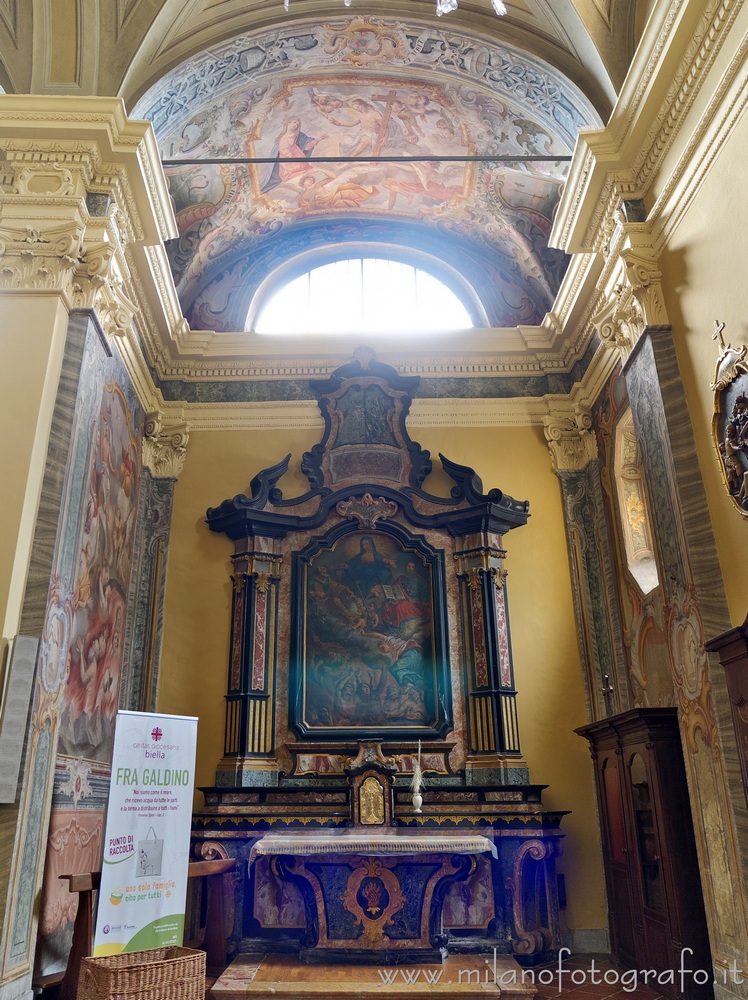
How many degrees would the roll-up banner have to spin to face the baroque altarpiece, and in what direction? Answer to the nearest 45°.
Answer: approximately 135° to its left

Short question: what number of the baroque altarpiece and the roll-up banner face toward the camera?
2

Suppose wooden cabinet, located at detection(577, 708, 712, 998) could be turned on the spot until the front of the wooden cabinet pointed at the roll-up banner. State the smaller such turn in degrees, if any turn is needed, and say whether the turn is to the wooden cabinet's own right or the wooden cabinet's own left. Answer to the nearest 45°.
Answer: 0° — it already faces it

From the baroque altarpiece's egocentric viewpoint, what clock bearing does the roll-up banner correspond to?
The roll-up banner is roughly at 1 o'clock from the baroque altarpiece.

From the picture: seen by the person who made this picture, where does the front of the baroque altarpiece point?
facing the viewer

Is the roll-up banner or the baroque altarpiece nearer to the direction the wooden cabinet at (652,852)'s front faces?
the roll-up banner

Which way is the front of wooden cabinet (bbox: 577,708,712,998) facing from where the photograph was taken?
facing the viewer and to the left of the viewer

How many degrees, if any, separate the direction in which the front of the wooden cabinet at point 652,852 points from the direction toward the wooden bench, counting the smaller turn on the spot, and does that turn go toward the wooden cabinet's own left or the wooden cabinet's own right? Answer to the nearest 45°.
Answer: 0° — it already faces it

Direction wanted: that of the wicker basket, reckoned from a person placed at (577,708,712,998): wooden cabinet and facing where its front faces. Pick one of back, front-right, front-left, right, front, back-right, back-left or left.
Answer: front

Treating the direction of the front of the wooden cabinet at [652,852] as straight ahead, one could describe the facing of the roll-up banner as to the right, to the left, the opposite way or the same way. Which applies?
to the left

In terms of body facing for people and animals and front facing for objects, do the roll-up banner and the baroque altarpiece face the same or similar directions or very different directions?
same or similar directions

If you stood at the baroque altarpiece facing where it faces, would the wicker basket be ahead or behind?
ahead

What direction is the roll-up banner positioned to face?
toward the camera
